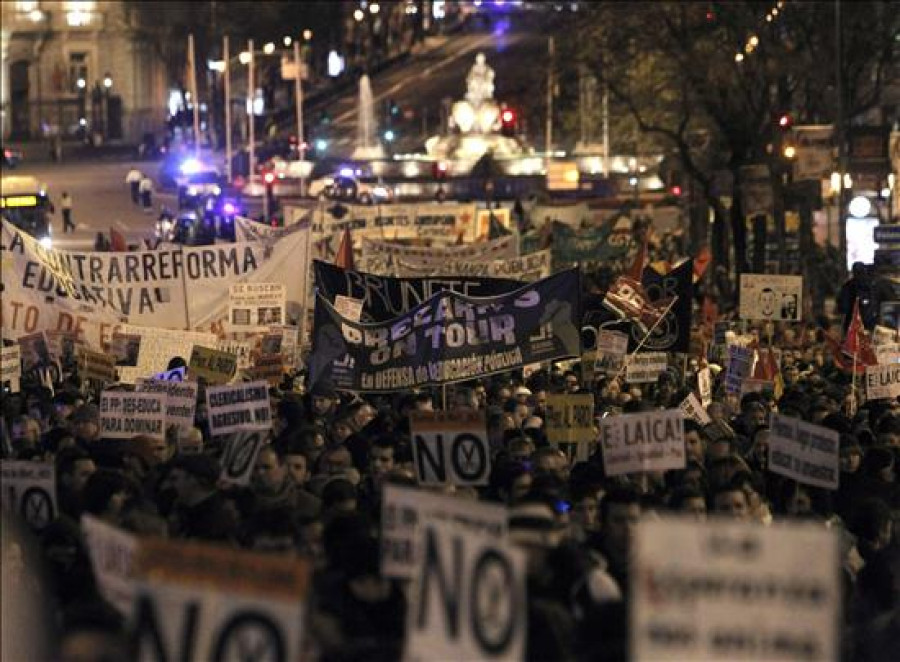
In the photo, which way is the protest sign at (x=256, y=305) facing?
toward the camera

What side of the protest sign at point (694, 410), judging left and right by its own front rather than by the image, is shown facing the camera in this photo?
front

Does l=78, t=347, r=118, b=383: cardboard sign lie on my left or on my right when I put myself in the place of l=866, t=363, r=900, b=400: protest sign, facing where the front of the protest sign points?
on my right

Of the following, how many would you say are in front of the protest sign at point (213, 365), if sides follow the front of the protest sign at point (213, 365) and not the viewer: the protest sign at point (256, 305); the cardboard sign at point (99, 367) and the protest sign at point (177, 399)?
1

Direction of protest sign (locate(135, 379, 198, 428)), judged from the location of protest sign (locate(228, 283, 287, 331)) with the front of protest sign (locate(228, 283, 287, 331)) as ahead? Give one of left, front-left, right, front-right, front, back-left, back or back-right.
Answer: front

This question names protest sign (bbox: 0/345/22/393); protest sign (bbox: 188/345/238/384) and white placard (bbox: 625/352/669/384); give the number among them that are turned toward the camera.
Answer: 3

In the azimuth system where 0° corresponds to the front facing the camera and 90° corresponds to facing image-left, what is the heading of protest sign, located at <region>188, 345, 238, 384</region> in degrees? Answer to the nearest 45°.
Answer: approximately 0°
